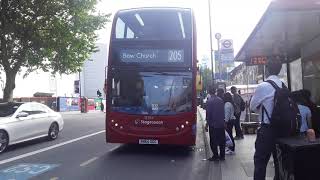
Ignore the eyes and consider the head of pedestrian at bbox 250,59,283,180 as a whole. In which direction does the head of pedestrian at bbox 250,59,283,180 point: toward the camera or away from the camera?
away from the camera

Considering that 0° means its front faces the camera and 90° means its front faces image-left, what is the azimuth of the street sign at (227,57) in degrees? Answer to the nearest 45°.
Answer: approximately 0°

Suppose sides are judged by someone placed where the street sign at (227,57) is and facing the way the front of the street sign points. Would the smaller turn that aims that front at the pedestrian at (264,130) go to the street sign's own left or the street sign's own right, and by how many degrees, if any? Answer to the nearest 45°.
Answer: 0° — it already faces them

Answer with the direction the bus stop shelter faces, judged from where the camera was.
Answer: facing to the left of the viewer

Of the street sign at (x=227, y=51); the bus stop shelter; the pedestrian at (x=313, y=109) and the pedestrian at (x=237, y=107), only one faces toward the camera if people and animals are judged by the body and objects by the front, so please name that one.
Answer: the street sign
